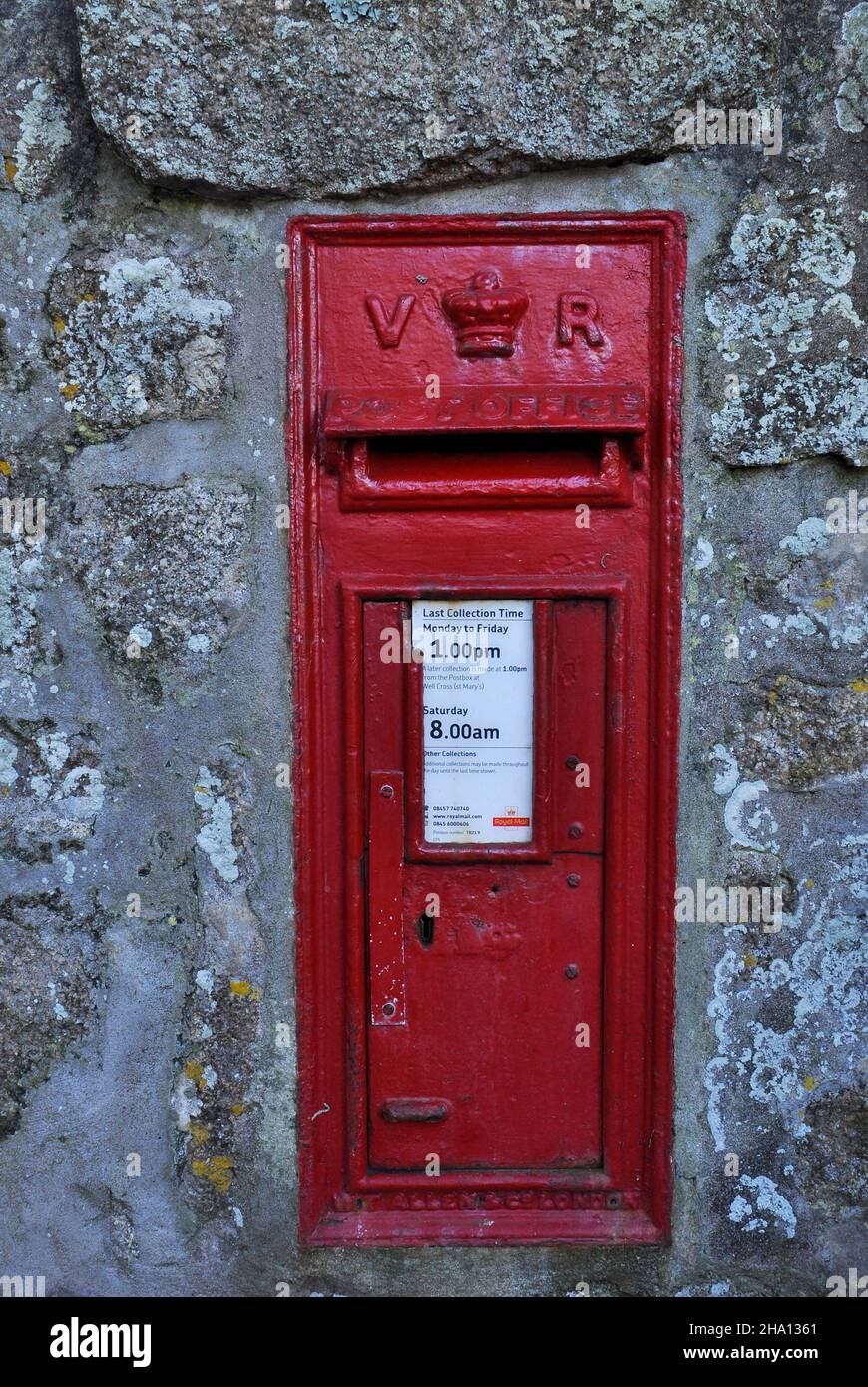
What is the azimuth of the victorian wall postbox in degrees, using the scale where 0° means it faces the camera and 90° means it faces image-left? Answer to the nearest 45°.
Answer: approximately 0°
